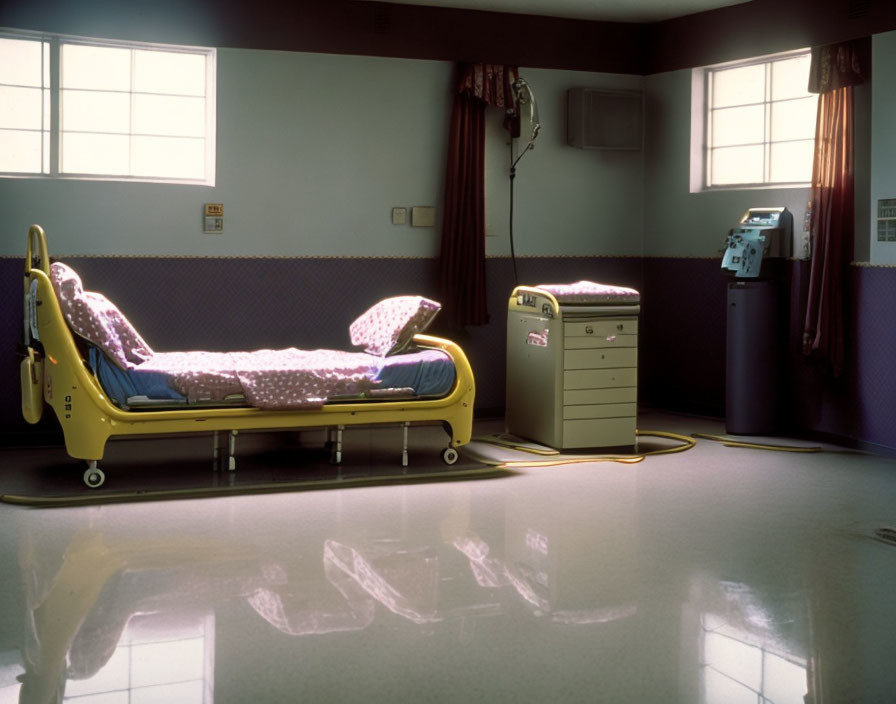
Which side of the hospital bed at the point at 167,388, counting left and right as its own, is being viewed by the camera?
right

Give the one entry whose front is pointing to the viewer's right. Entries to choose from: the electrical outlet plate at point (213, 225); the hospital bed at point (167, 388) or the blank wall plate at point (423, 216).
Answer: the hospital bed

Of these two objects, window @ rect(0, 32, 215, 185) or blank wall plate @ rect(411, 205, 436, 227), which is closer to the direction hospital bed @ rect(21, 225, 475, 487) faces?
the blank wall plate

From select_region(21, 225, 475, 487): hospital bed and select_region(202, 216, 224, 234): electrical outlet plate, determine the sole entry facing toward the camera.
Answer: the electrical outlet plate

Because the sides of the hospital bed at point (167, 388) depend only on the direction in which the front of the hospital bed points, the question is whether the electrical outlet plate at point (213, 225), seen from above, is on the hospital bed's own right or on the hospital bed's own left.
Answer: on the hospital bed's own left

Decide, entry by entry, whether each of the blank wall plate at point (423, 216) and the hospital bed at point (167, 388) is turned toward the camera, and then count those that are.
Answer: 1

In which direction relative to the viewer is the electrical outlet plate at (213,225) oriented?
toward the camera

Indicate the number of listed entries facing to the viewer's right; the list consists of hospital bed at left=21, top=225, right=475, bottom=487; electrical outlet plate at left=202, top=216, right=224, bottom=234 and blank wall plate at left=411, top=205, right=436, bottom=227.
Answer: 1

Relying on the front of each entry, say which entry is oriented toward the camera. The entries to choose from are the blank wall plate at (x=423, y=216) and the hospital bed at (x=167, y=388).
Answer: the blank wall plate

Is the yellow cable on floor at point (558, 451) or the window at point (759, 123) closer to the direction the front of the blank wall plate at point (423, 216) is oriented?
the yellow cable on floor

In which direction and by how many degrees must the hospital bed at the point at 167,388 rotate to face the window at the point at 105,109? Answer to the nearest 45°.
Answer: approximately 90° to its left

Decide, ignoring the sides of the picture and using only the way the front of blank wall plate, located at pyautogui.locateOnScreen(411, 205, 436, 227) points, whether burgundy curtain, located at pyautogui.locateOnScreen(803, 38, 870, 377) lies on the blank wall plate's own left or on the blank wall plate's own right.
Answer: on the blank wall plate's own left

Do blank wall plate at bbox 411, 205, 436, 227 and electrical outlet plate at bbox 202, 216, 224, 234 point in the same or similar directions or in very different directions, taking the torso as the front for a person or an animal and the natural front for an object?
same or similar directions

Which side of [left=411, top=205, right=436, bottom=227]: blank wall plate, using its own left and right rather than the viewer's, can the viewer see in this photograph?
front

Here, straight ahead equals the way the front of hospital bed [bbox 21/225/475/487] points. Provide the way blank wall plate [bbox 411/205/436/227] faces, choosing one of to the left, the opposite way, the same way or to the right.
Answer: to the right

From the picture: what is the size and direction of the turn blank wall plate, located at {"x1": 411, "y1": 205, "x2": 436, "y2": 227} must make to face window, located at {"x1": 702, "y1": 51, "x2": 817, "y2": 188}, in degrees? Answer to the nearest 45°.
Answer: approximately 90° to its left
